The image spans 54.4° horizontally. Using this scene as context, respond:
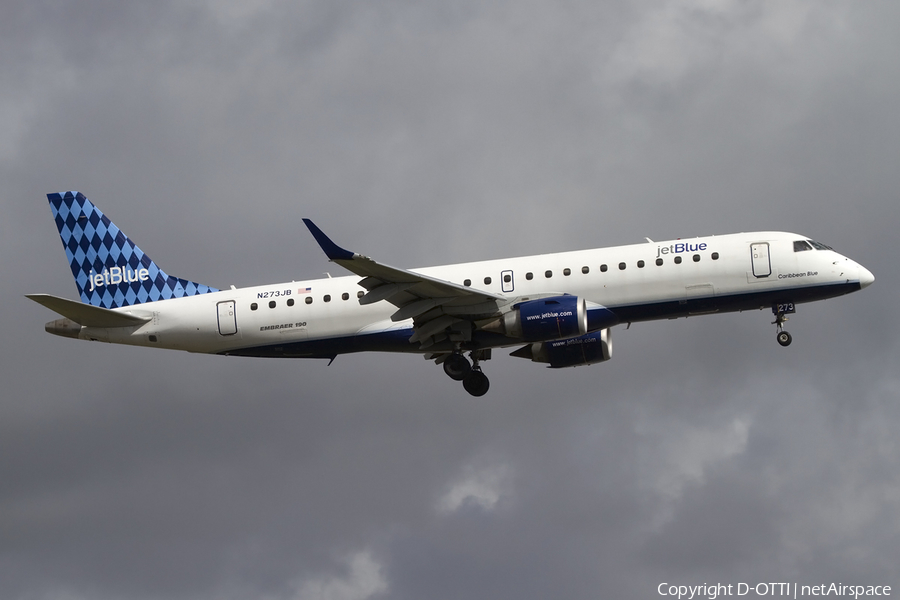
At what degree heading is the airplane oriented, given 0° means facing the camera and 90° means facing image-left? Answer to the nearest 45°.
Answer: approximately 270°
